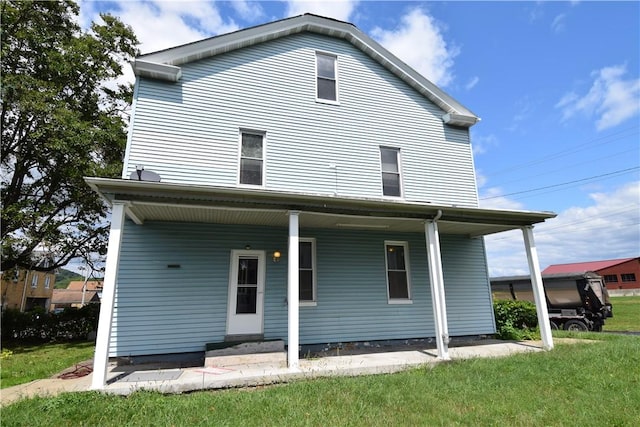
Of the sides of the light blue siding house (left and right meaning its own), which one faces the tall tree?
right

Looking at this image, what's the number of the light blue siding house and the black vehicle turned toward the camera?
1

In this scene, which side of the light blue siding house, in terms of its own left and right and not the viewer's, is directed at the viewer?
front

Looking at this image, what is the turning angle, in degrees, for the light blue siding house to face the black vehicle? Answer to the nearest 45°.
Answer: approximately 135° to its left

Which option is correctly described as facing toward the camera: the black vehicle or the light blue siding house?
the light blue siding house
